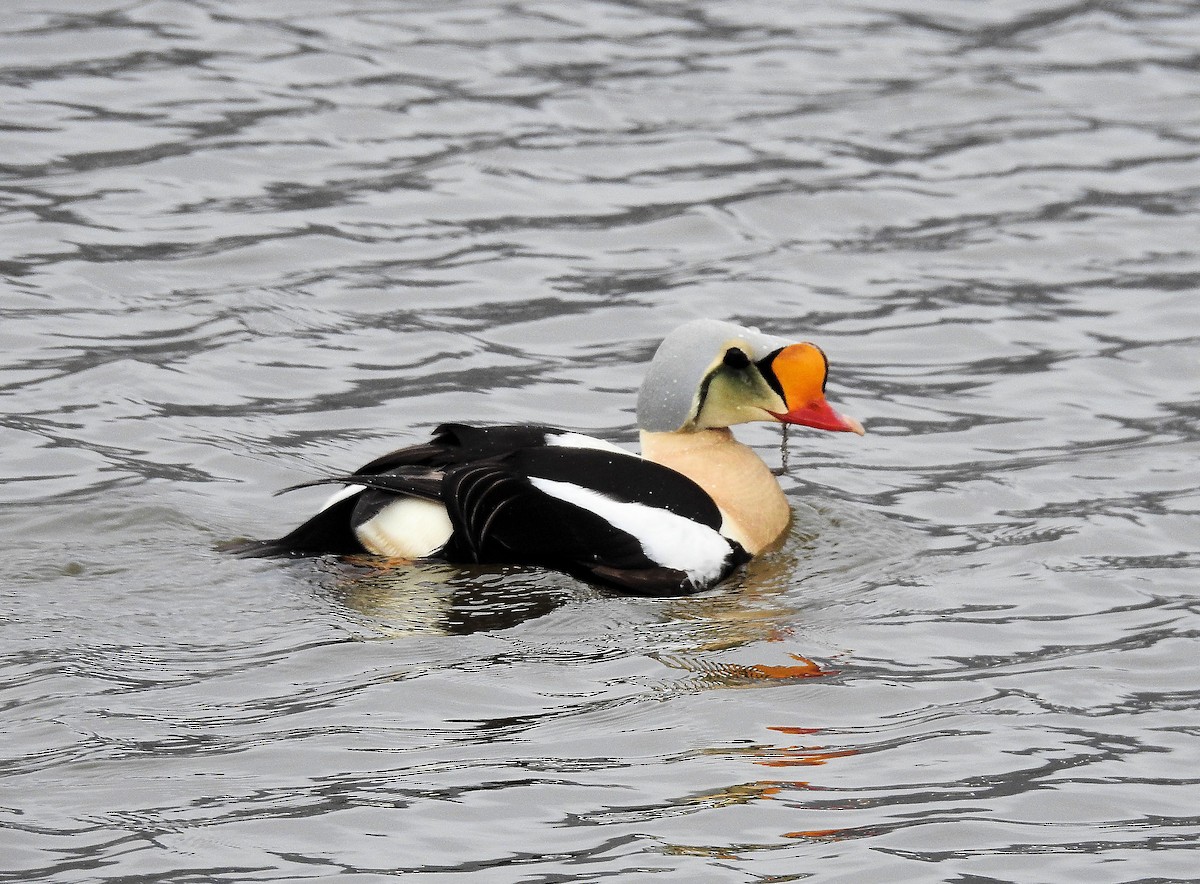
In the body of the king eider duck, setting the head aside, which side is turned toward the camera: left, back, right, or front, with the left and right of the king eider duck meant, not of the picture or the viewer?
right
